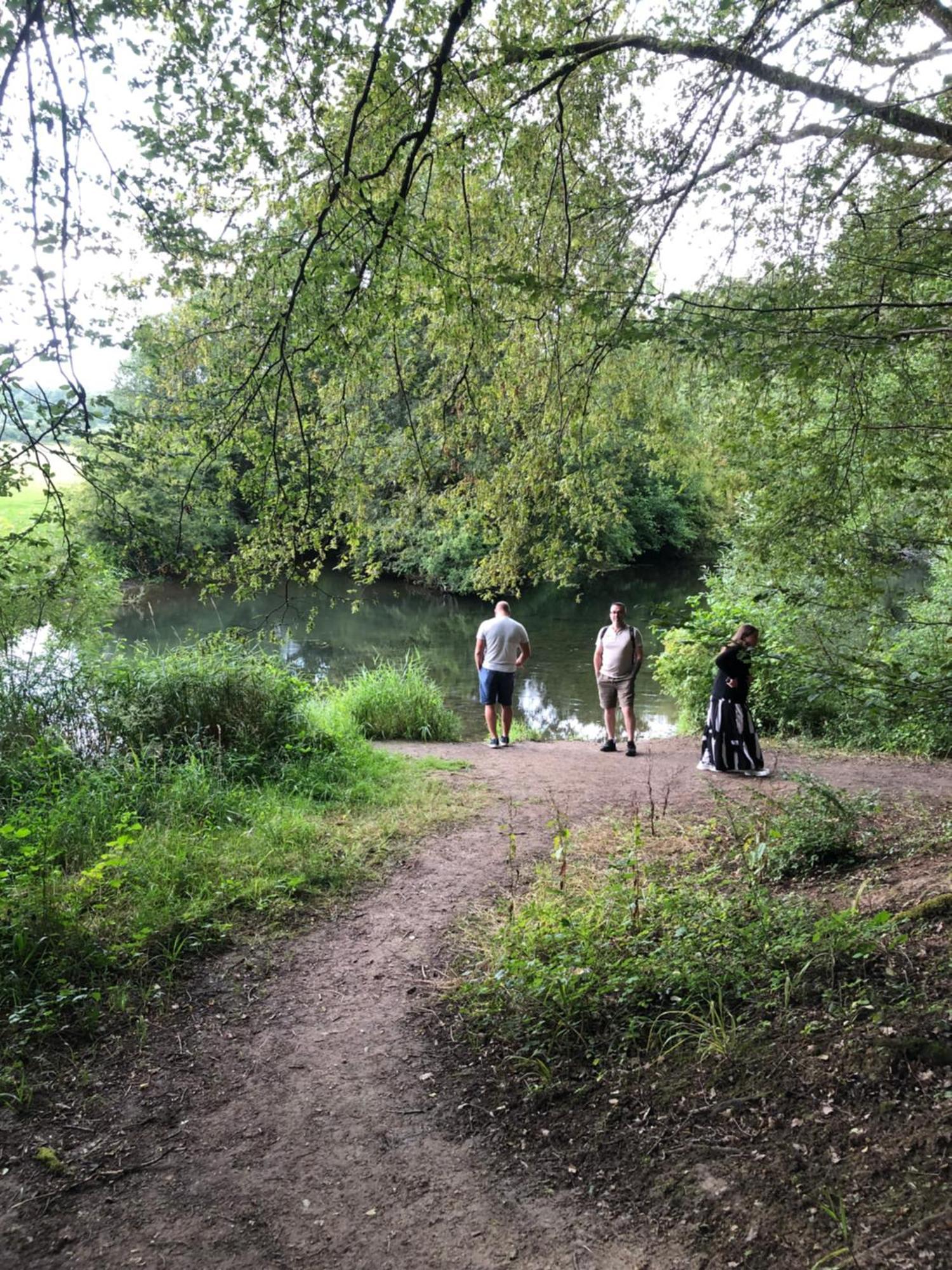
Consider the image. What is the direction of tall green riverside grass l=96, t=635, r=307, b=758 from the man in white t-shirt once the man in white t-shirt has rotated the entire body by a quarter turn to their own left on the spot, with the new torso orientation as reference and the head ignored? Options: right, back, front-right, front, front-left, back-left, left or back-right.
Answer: front-left

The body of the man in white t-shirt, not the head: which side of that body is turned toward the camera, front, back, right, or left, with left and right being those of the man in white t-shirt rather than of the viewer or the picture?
back

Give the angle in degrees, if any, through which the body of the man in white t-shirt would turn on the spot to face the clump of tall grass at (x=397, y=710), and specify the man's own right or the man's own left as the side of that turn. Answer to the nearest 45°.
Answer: approximately 45° to the man's own left

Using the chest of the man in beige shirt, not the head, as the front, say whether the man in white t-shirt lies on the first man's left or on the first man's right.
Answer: on the first man's right

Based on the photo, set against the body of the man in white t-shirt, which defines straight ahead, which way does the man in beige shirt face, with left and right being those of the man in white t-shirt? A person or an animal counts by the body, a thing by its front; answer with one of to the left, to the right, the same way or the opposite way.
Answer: the opposite way

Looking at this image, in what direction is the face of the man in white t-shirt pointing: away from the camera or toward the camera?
away from the camera

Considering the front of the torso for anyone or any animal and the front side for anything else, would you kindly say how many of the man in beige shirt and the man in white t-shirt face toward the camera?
1

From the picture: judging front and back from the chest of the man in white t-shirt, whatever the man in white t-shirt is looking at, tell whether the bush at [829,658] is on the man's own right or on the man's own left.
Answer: on the man's own right
